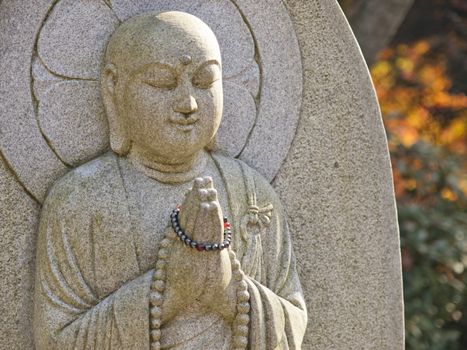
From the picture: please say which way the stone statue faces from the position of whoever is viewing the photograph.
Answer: facing the viewer and to the right of the viewer
